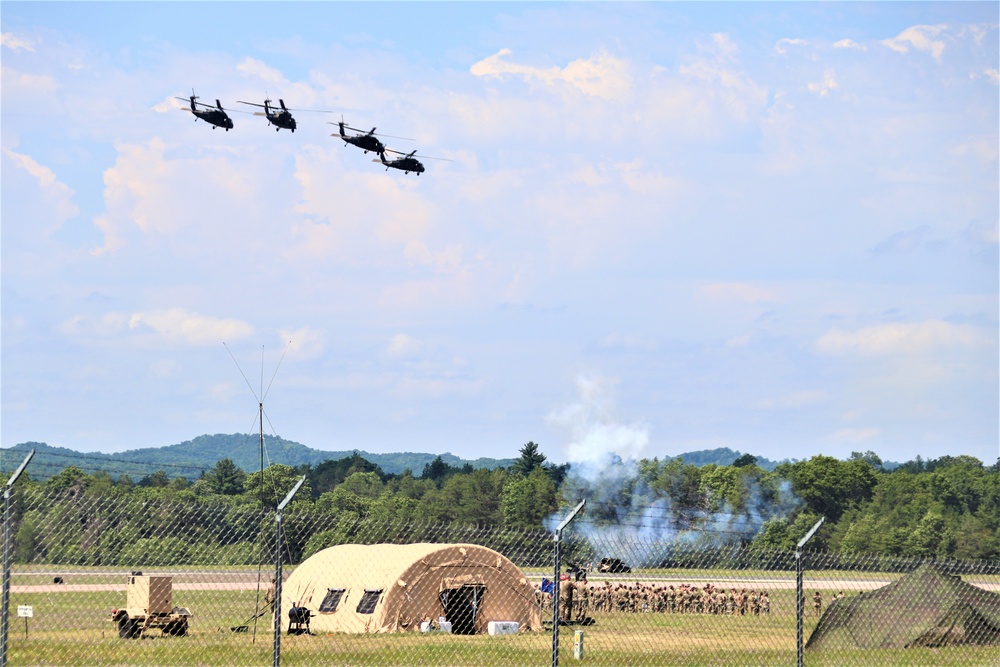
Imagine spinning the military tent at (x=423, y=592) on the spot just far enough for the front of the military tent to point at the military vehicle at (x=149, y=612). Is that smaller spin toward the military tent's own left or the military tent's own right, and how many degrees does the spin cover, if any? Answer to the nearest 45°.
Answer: approximately 135° to the military tent's own right

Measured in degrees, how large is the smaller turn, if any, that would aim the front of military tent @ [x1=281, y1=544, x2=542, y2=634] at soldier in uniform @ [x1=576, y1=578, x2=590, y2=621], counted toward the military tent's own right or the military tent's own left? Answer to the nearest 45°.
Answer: approximately 90° to the military tent's own left

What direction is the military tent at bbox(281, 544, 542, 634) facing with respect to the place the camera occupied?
facing the viewer and to the right of the viewer
